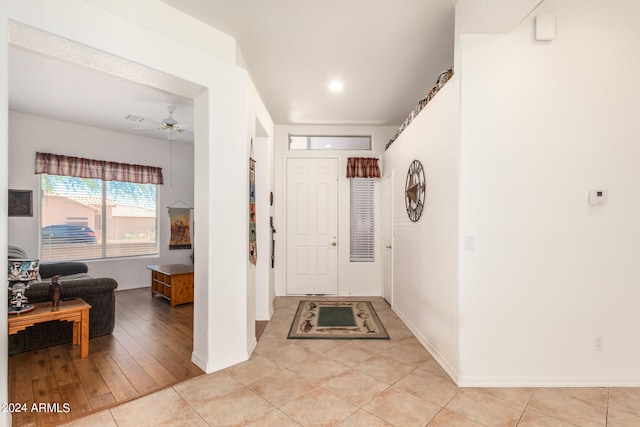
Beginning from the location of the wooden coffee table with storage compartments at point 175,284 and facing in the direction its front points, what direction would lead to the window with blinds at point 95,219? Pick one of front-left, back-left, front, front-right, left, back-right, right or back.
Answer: right

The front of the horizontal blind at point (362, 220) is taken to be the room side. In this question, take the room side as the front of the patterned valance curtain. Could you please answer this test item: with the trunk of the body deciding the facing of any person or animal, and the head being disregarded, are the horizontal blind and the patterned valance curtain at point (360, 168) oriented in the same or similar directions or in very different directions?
same or similar directions

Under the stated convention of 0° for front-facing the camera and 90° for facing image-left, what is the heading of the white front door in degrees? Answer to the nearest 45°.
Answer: approximately 0°

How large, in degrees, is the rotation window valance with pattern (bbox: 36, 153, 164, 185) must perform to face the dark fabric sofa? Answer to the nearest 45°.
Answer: approximately 45° to its right

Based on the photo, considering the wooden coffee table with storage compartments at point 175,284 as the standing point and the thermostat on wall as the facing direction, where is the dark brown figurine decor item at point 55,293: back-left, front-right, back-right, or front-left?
front-right

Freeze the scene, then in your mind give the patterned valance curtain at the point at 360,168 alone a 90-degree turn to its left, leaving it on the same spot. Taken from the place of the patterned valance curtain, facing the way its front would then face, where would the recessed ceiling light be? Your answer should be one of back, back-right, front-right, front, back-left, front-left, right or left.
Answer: right

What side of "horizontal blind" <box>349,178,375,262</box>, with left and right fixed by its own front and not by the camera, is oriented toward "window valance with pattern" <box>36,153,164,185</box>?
right

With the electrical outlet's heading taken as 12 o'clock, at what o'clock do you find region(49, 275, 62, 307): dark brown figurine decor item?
The dark brown figurine decor item is roughly at 2 o'clock from the electrical outlet.

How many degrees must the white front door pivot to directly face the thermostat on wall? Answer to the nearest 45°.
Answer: approximately 45° to its left

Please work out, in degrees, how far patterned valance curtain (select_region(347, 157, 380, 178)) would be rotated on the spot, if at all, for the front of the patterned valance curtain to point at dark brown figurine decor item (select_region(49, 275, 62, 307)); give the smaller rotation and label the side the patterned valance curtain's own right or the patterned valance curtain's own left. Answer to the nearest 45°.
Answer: approximately 45° to the patterned valance curtain's own right

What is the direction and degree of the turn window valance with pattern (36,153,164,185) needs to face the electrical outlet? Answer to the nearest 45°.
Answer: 0° — it already faces it

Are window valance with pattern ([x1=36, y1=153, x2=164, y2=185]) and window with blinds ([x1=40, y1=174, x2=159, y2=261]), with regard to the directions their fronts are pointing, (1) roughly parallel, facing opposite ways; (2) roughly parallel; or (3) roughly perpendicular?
roughly parallel

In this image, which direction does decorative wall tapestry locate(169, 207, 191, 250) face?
toward the camera

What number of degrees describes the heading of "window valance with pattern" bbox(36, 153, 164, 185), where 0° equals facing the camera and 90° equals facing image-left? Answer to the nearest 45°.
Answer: approximately 315°
